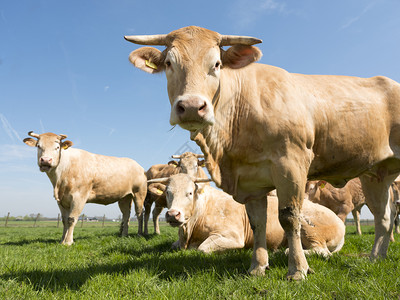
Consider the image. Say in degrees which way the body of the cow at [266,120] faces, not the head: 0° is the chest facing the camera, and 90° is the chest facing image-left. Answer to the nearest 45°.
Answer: approximately 45°

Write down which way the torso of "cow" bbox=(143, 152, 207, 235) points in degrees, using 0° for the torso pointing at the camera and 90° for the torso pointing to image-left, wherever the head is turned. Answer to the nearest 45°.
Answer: approximately 315°

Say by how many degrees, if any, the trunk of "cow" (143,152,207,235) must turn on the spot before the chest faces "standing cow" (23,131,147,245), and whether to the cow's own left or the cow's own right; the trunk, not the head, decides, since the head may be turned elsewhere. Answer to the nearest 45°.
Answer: approximately 90° to the cow's own right

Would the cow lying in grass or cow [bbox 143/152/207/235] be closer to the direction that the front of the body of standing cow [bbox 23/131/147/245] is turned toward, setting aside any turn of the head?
the cow lying in grass

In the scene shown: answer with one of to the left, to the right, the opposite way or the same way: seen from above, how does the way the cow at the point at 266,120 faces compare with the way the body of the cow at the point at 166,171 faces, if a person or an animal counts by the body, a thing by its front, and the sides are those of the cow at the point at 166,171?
to the right

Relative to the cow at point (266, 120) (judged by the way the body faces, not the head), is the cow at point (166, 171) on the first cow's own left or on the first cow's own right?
on the first cow's own right

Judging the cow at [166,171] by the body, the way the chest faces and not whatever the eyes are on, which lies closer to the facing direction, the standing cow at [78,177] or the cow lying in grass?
the cow lying in grass

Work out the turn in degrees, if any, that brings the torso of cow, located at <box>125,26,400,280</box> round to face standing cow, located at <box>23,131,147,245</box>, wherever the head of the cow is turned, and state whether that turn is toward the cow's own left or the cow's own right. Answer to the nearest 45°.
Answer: approximately 90° to the cow's own right

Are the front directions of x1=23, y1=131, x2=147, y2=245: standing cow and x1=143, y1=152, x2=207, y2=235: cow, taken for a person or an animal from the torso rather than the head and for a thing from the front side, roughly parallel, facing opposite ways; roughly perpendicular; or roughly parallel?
roughly perpendicular

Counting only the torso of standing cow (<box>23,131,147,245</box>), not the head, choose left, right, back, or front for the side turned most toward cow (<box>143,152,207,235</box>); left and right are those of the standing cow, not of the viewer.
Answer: back
